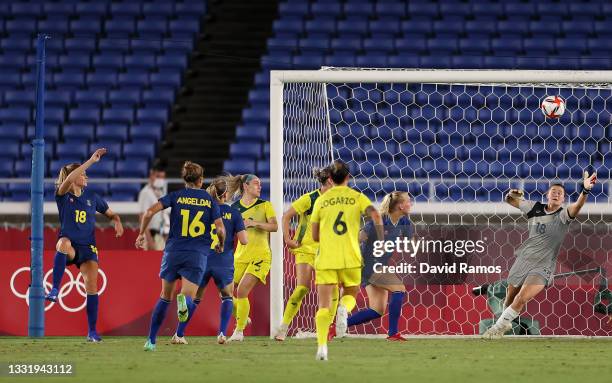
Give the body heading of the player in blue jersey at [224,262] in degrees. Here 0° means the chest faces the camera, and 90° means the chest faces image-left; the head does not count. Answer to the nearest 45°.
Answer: approximately 225°

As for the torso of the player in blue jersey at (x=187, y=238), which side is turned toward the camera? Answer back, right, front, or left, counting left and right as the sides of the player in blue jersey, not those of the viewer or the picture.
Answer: back

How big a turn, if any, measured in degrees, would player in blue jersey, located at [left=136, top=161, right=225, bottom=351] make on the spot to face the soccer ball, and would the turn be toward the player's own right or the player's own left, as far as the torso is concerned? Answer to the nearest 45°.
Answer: approximately 90° to the player's own right

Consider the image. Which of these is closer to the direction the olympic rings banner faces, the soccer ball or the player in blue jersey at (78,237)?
the player in blue jersey

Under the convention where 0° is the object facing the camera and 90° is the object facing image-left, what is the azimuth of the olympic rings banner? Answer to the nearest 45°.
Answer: approximately 0°

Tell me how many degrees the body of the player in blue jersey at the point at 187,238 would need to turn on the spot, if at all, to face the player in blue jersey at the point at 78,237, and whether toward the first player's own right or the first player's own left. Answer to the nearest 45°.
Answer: approximately 45° to the first player's own left

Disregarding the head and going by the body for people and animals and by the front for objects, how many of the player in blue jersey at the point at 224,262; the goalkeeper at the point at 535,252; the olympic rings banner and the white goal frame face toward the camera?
3

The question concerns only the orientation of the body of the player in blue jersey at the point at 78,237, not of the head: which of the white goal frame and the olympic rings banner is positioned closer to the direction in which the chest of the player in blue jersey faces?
the white goal frame

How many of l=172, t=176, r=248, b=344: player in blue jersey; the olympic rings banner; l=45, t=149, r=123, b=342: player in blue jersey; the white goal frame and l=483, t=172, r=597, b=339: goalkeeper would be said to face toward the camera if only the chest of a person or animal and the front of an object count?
4

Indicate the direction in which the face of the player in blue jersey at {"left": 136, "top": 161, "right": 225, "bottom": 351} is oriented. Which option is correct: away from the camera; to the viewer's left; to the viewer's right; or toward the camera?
away from the camera
